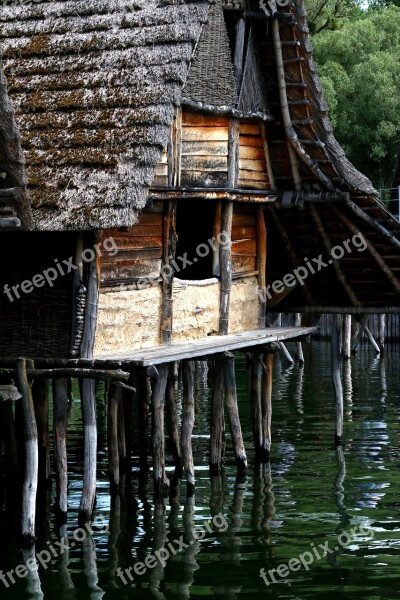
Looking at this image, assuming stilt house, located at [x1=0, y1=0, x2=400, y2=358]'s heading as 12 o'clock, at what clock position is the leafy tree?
The leafy tree is roughly at 8 o'clock from the stilt house.

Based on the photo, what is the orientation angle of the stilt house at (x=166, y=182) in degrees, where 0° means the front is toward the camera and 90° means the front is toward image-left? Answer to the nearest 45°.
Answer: approximately 315°
